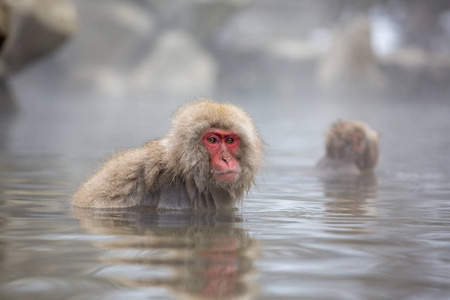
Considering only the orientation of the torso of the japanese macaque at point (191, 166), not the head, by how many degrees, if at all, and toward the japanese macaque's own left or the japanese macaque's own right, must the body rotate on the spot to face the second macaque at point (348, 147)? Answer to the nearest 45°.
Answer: approximately 90° to the japanese macaque's own left

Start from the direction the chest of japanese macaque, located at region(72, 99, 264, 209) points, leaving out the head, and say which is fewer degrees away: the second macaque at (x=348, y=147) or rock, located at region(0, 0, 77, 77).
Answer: the second macaque

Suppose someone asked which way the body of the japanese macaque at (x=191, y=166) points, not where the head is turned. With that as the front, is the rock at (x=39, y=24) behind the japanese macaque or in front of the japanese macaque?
behind

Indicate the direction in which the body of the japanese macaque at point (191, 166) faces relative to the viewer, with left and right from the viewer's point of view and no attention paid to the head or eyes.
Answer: facing the viewer and to the right of the viewer
